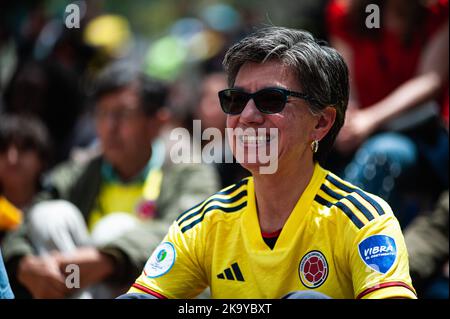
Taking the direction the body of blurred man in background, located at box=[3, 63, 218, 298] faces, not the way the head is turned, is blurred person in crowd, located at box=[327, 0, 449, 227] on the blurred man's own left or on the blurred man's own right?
on the blurred man's own left

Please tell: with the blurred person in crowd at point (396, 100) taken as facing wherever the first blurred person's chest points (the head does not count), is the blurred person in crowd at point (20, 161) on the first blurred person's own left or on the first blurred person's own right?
on the first blurred person's own right

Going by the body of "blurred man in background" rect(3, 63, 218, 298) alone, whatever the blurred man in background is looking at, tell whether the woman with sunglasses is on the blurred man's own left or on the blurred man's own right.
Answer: on the blurred man's own left

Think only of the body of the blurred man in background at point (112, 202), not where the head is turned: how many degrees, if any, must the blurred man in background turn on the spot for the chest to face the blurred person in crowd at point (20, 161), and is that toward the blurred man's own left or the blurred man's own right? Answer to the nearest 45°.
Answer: approximately 90° to the blurred man's own right

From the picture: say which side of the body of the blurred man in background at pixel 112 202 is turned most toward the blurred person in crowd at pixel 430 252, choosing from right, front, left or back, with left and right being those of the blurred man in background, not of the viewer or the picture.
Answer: left

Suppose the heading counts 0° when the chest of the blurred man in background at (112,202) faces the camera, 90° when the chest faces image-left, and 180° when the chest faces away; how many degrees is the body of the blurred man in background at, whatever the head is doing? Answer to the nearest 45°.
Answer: approximately 45°

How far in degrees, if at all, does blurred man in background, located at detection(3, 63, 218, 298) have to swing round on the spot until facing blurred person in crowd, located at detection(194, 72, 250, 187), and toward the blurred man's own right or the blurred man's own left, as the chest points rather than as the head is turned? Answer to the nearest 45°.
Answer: approximately 180°
